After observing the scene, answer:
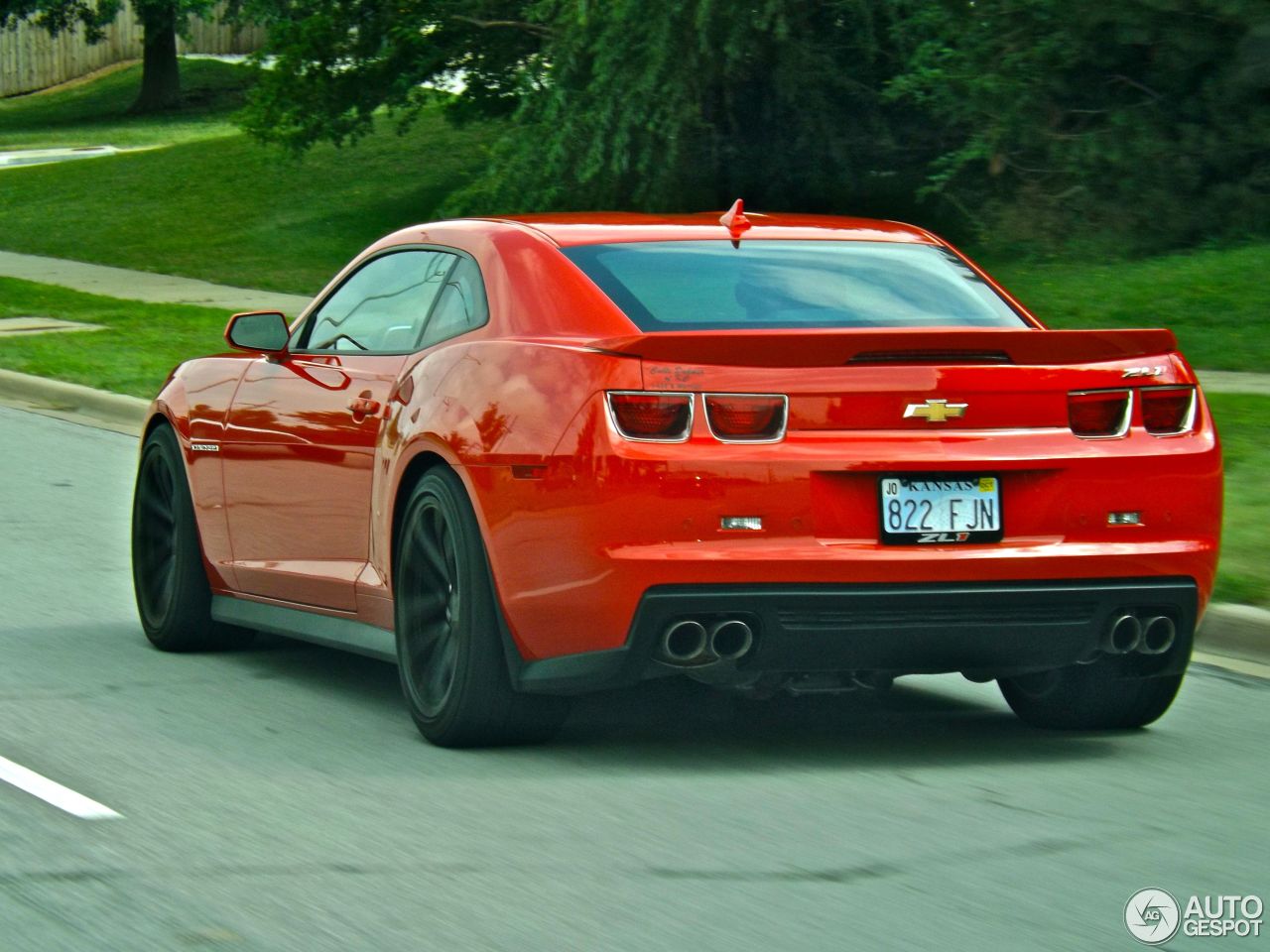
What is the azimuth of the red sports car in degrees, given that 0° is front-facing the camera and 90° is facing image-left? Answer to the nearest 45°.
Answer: approximately 135°

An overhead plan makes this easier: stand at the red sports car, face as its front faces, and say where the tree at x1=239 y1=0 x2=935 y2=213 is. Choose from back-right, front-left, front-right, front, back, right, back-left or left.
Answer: front-right
